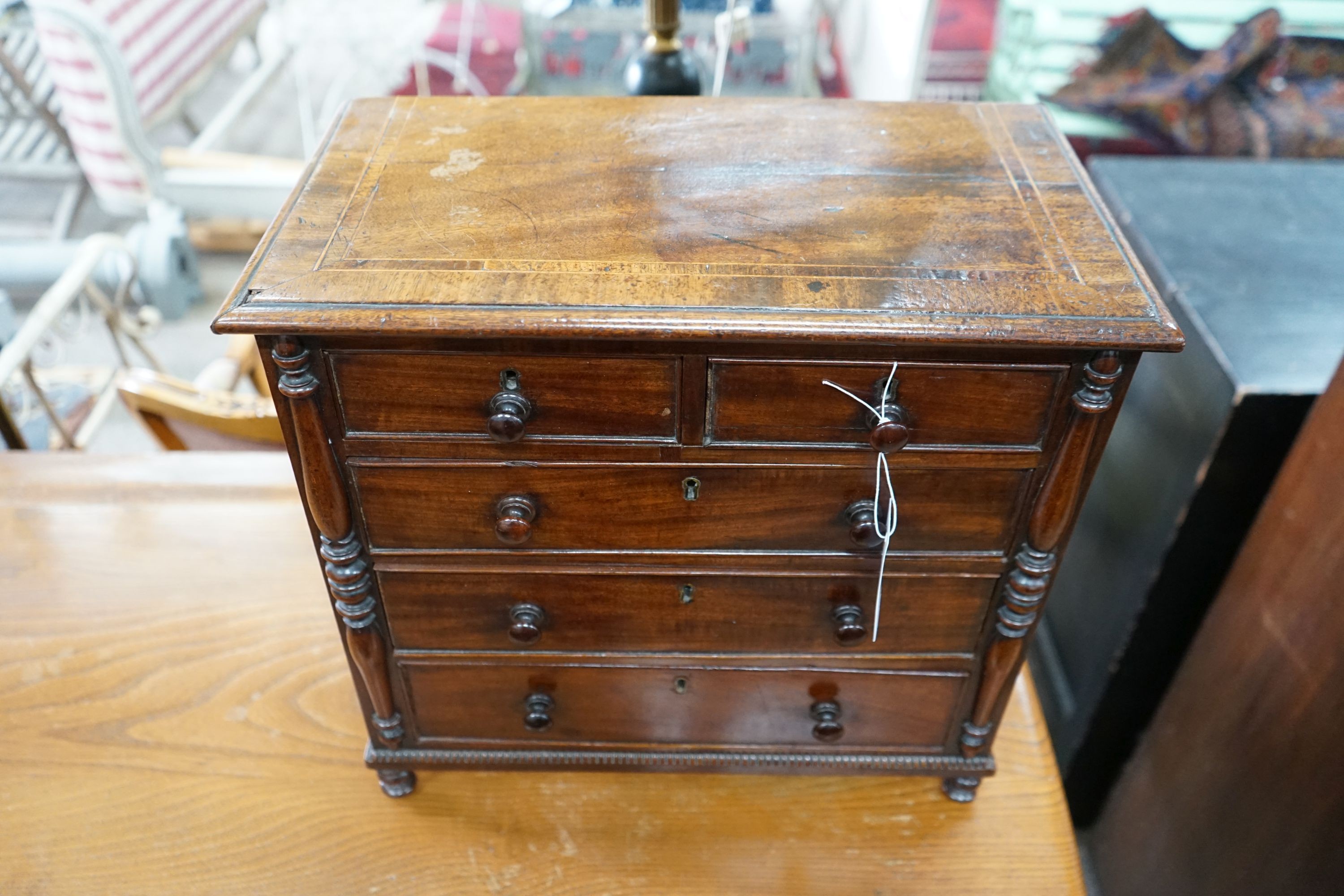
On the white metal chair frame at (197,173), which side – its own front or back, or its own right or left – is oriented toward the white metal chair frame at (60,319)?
right

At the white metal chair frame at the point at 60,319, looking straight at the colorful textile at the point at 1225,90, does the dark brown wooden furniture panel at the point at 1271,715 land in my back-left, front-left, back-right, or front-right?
front-right

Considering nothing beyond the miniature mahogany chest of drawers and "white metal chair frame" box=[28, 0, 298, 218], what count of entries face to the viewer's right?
1

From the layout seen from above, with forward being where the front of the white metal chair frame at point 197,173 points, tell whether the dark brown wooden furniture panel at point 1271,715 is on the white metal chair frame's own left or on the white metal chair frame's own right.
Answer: on the white metal chair frame's own right

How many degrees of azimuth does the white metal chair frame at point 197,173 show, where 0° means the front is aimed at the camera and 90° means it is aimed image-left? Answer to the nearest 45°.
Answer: approximately 270°

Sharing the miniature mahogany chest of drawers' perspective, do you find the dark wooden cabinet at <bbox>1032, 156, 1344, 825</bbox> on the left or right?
on its left

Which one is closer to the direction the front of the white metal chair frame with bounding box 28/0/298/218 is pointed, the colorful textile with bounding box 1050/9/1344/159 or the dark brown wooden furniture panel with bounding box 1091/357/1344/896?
the colorful textile

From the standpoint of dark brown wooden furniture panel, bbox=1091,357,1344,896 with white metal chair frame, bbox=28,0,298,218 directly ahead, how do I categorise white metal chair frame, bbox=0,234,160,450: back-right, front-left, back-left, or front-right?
front-left

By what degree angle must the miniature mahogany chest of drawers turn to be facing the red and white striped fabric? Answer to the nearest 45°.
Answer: approximately 135° to its right

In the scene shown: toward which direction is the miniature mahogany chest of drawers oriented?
toward the camera

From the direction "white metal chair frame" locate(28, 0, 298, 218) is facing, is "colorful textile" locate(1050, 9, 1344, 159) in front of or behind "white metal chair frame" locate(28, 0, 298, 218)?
in front

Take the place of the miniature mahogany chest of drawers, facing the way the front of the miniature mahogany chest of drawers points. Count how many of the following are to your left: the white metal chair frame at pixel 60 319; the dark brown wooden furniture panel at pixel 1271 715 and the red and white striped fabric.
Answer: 1

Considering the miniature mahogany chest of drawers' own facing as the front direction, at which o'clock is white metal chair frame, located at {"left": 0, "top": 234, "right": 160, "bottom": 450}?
The white metal chair frame is roughly at 4 o'clock from the miniature mahogany chest of drawers.
